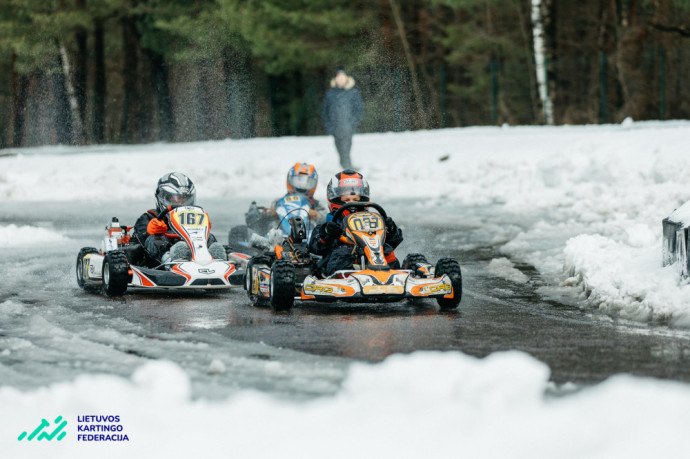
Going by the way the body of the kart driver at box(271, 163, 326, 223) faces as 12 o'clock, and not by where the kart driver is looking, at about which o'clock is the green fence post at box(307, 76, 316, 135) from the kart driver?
The green fence post is roughly at 6 o'clock from the kart driver.

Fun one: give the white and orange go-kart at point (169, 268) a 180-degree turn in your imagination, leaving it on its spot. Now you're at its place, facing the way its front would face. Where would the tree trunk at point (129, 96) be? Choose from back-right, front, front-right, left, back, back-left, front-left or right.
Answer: front-right

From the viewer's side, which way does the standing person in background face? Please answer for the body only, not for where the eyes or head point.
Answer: toward the camera

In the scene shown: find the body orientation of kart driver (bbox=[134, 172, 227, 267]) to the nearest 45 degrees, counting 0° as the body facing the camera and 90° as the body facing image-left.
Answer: approximately 315°

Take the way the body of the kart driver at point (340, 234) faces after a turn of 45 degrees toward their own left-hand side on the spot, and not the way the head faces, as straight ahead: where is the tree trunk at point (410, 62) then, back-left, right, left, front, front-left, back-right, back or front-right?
left

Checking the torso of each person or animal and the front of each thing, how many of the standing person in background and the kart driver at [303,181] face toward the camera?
2

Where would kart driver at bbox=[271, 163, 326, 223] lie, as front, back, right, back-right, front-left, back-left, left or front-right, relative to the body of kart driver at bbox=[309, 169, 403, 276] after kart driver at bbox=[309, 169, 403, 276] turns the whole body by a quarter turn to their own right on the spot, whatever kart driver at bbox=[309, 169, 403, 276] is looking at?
back-right

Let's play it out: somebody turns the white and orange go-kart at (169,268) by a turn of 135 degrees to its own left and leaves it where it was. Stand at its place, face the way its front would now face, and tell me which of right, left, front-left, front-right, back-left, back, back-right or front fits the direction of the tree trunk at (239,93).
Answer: front

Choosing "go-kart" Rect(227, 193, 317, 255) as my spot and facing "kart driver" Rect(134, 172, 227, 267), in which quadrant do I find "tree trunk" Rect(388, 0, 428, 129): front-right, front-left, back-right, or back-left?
back-right

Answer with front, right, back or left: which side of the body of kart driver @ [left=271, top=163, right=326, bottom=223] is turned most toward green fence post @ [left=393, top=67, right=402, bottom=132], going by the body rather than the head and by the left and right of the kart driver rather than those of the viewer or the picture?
back

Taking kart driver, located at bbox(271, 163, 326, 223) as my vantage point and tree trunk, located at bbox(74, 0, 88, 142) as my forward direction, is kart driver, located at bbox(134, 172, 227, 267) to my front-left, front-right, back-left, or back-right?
back-left

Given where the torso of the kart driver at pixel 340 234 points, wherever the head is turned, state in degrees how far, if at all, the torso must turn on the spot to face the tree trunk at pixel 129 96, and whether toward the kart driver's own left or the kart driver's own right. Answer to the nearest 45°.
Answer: approximately 135° to the kart driver's own left

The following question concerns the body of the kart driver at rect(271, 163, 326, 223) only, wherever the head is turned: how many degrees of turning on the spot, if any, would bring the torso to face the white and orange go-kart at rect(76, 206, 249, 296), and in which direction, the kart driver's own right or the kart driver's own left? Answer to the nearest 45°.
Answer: approximately 45° to the kart driver's own right
